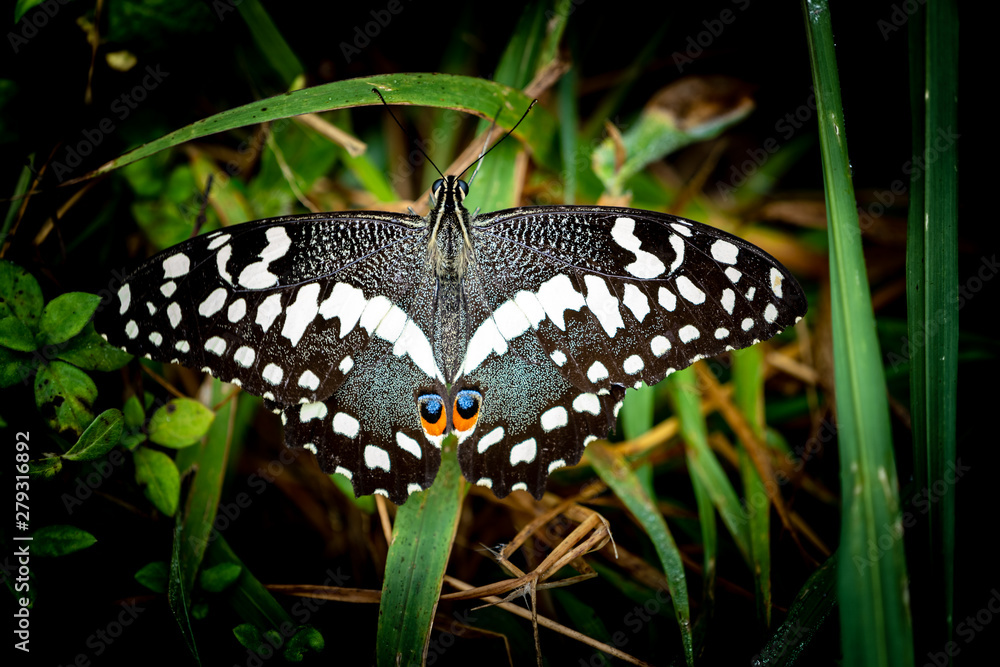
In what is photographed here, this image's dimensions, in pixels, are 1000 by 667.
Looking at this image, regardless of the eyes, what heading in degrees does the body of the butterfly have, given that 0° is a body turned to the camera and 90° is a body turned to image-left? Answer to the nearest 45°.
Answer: approximately 180°
